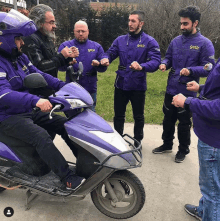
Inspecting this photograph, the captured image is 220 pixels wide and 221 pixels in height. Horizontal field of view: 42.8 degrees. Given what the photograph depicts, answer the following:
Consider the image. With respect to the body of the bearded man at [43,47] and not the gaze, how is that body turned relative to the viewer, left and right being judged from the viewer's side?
facing to the right of the viewer

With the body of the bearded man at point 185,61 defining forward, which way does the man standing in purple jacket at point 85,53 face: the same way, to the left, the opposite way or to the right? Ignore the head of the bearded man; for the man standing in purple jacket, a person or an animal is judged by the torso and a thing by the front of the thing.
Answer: to the left

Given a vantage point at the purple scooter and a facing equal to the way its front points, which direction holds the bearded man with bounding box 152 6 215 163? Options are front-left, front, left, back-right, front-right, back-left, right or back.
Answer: front-left

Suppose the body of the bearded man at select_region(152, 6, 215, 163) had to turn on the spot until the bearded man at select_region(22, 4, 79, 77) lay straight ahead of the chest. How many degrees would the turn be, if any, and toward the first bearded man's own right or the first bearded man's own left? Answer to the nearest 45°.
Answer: approximately 45° to the first bearded man's own right

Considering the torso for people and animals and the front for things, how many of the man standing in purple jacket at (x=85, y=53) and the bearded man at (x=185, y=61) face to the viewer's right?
0

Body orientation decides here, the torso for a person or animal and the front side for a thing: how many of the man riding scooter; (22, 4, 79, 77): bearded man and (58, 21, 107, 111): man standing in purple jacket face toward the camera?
1

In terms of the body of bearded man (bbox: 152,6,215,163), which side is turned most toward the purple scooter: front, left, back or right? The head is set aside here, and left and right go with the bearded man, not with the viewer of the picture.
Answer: front

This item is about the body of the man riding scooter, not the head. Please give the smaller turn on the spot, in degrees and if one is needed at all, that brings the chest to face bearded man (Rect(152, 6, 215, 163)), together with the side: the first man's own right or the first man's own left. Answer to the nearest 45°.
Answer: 0° — they already face them

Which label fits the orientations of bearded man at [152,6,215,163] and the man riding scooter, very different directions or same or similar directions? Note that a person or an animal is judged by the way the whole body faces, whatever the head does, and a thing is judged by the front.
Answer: very different directions

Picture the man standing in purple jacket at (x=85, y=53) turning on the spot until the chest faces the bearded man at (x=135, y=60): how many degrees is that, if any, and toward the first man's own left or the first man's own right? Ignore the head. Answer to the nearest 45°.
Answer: approximately 45° to the first man's own left

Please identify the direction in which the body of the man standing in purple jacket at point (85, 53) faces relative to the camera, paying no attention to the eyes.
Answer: toward the camera

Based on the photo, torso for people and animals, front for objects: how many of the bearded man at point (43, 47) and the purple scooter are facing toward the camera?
0

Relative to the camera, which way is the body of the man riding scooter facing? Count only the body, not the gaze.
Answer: to the viewer's right

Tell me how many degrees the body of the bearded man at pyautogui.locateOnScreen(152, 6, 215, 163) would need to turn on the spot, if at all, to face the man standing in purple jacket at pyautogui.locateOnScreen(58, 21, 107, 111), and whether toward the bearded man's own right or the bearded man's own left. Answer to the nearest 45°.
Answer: approximately 45° to the bearded man's own right

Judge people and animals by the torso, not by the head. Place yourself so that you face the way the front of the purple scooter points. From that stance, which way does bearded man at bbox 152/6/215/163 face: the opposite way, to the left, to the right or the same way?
the opposite way

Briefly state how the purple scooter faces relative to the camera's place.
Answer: facing to the right of the viewer

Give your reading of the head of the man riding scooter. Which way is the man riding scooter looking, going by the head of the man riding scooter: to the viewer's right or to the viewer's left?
to the viewer's right

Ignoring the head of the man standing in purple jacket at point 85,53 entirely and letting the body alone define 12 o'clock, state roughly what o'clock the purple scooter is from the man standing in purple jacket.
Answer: The purple scooter is roughly at 12 o'clock from the man standing in purple jacket.

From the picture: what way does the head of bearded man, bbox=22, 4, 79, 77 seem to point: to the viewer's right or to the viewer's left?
to the viewer's right
